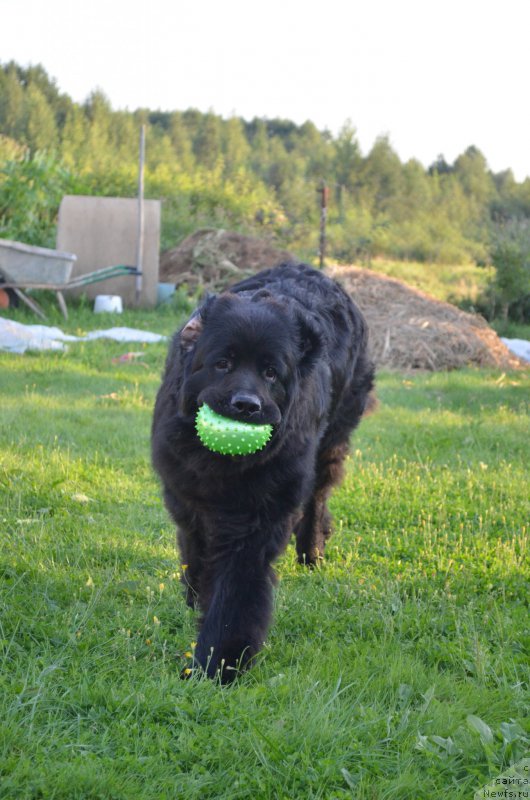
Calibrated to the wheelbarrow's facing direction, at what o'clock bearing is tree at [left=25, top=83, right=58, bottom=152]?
The tree is roughly at 3 o'clock from the wheelbarrow.

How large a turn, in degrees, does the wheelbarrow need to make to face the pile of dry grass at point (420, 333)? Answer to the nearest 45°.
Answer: approximately 180°

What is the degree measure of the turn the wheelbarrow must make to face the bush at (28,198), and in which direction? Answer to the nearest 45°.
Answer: approximately 90° to its right

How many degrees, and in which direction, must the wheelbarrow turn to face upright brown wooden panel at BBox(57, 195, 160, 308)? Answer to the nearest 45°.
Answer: approximately 90° to its right

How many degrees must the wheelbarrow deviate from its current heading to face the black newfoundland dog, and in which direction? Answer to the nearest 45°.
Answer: approximately 90° to its left

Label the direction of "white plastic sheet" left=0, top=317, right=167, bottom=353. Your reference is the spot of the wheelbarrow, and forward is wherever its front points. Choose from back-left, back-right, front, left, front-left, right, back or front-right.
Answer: left

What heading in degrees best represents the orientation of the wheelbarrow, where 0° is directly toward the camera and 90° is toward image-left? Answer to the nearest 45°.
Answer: approximately 90°
